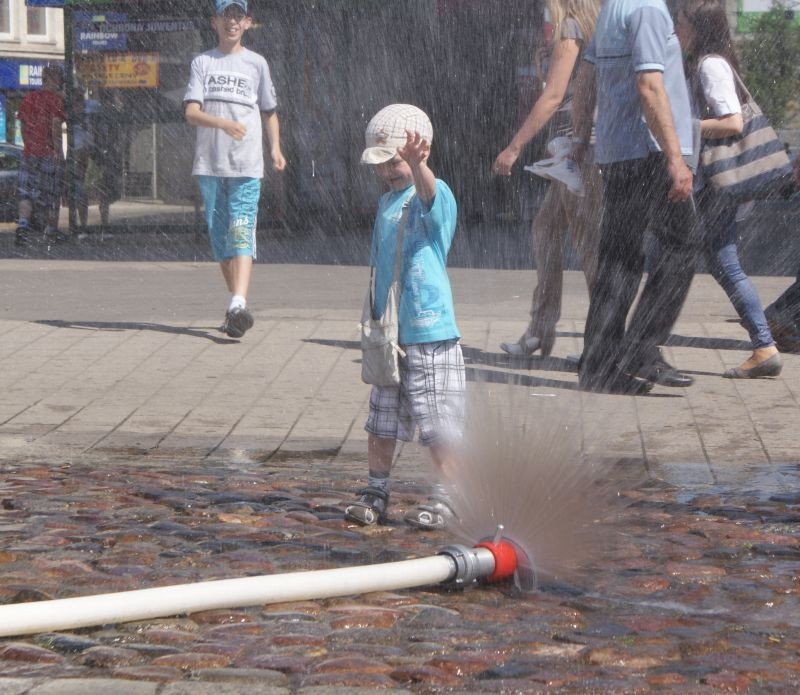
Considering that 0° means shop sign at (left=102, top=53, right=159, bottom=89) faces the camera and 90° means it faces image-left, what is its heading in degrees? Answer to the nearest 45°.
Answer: approximately 0°

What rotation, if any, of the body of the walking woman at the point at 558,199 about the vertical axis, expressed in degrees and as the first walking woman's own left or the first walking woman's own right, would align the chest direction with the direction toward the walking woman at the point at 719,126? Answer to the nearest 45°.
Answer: approximately 180°

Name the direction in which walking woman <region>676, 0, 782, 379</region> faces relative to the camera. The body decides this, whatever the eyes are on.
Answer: to the viewer's left

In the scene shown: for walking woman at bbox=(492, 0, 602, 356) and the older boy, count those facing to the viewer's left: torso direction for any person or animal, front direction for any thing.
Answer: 1

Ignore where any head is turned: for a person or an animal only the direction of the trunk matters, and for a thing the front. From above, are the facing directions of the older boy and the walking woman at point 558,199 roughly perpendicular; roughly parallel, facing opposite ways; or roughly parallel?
roughly perpendicular

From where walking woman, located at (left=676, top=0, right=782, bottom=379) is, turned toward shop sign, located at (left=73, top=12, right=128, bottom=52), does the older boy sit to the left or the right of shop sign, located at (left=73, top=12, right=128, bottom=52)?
left

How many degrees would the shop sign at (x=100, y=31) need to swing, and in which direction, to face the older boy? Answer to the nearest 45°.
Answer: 0° — it already faces them

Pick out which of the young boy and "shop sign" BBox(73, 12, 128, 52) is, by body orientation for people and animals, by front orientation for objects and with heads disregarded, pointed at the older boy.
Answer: the shop sign

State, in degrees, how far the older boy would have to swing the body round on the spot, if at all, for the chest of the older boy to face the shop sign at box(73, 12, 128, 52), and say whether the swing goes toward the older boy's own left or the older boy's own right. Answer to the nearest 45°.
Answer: approximately 180°
